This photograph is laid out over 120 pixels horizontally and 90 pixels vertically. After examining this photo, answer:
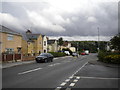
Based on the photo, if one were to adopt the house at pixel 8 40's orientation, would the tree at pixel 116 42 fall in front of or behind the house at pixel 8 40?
in front

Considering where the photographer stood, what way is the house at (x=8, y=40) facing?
facing the viewer and to the right of the viewer

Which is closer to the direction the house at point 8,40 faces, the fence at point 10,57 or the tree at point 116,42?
the tree

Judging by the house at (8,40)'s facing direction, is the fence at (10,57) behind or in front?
in front
